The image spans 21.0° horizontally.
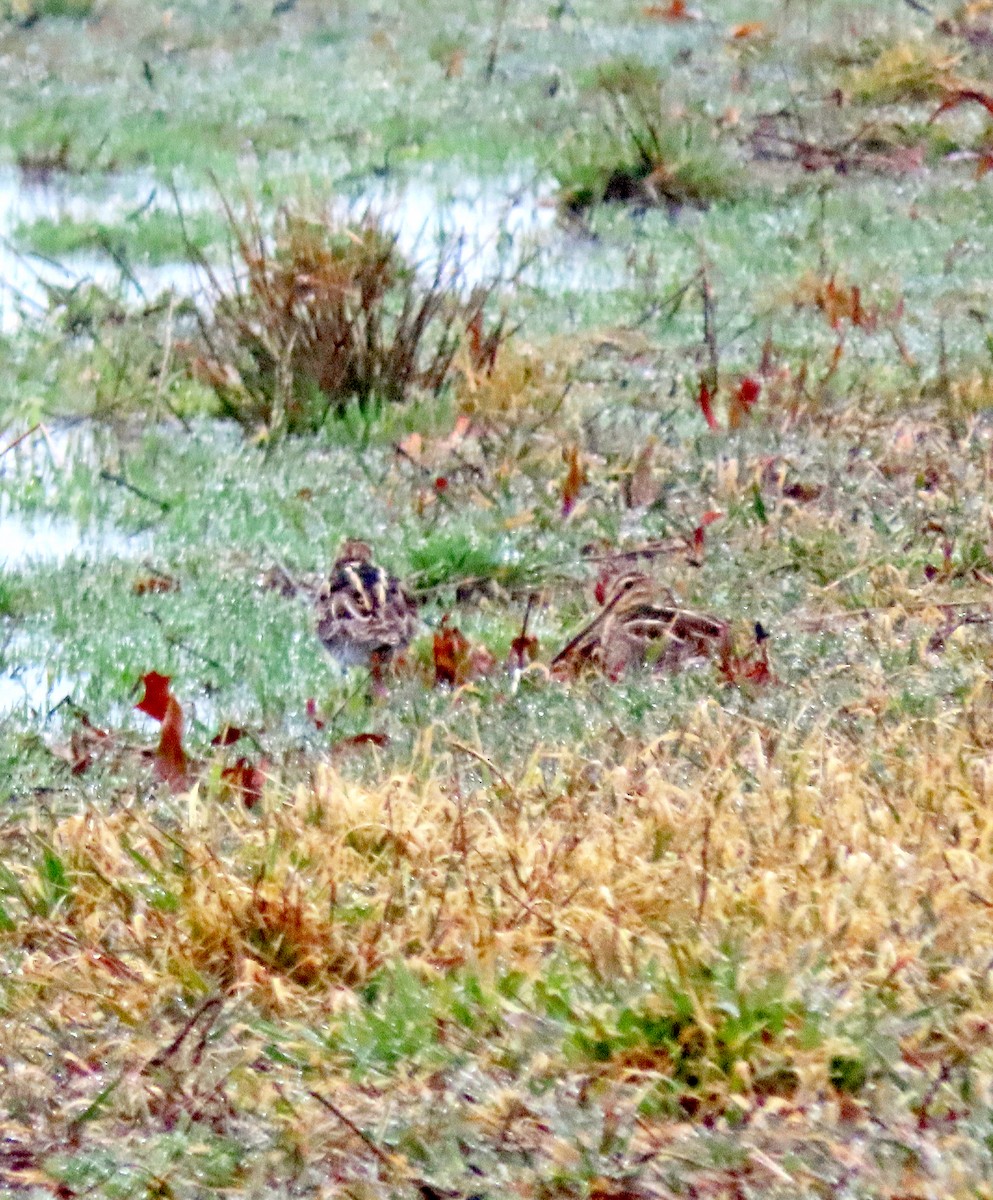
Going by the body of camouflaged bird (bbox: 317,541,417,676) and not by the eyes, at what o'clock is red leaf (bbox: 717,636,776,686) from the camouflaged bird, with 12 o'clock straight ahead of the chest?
The red leaf is roughly at 4 o'clock from the camouflaged bird.

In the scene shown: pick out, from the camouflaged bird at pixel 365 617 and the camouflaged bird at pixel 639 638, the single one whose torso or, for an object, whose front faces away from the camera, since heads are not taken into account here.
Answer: the camouflaged bird at pixel 365 617

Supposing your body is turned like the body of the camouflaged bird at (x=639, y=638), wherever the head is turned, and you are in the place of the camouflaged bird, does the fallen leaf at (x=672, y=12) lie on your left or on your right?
on your right

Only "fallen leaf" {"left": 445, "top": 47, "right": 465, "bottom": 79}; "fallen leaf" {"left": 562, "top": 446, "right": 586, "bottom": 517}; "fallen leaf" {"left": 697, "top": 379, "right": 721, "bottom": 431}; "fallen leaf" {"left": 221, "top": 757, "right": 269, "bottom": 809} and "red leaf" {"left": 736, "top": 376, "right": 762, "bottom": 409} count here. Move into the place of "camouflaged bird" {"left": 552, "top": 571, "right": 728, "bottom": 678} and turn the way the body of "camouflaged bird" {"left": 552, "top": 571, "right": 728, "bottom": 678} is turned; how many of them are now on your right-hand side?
4

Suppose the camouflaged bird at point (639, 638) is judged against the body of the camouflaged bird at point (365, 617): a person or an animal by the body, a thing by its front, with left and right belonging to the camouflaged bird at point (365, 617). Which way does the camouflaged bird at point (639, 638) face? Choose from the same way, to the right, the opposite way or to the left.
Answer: to the left

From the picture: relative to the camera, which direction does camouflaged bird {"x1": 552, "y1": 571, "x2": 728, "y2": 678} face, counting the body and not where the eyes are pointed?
to the viewer's left

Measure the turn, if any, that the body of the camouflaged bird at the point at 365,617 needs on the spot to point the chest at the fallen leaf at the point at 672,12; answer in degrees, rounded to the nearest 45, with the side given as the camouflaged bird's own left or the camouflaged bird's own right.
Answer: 0° — it already faces it

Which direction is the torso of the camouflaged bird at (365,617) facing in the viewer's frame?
away from the camera

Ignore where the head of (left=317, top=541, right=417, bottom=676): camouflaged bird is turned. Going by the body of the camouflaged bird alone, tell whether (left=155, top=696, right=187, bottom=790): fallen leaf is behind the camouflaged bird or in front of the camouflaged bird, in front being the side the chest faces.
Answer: behind

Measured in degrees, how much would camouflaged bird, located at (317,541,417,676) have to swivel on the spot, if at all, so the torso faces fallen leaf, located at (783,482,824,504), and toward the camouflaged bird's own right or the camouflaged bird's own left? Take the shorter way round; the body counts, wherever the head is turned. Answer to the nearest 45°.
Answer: approximately 45° to the camouflaged bird's own right
